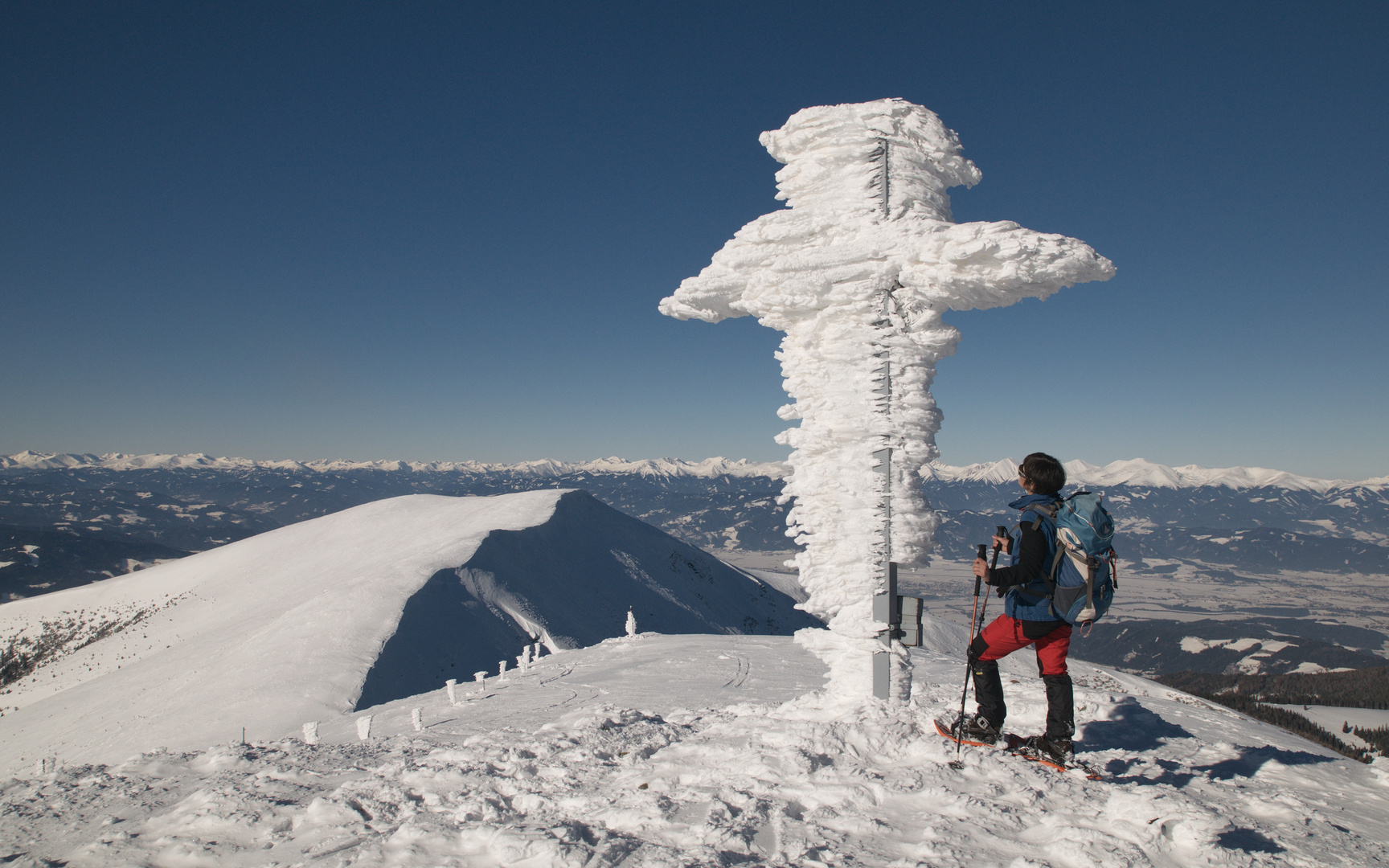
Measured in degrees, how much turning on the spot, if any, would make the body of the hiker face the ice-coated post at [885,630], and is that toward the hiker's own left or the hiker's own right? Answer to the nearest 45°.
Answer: approximately 45° to the hiker's own right

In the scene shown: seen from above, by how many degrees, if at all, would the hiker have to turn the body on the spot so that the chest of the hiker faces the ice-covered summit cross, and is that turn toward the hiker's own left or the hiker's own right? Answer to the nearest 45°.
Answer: approximately 45° to the hiker's own right

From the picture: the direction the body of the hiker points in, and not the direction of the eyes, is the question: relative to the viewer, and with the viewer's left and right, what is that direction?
facing to the left of the viewer
